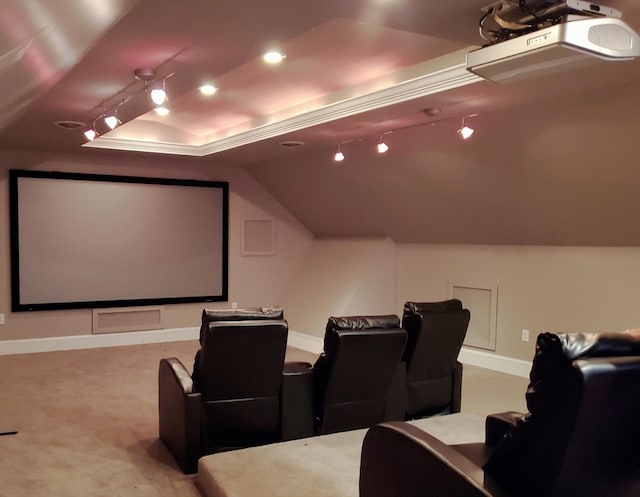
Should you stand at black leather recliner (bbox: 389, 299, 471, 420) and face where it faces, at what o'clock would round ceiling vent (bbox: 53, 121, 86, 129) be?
The round ceiling vent is roughly at 11 o'clock from the black leather recliner.

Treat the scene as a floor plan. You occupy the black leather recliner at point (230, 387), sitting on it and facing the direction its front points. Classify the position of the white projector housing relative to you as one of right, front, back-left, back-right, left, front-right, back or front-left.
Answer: back

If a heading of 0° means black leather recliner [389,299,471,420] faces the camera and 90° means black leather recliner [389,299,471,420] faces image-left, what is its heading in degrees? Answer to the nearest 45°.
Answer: approximately 135°

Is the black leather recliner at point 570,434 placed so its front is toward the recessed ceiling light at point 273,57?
yes

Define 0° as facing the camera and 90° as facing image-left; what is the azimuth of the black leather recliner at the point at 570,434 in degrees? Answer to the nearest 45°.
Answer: approximately 135°

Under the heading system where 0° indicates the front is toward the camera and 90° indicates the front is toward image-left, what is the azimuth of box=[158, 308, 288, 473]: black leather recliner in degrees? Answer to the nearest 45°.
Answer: approximately 135°

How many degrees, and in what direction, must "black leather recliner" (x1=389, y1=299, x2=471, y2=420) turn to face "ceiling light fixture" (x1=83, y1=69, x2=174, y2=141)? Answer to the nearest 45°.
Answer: approximately 45° to its left
